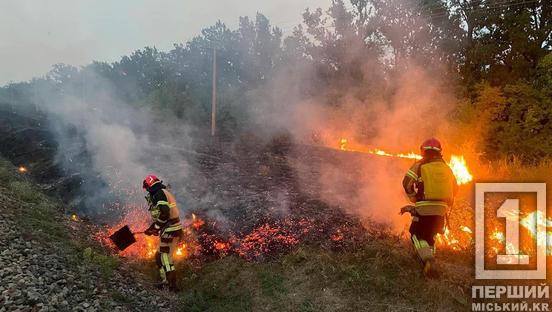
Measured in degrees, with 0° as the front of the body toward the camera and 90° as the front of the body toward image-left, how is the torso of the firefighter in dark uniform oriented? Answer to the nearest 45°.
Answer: approximately 90°

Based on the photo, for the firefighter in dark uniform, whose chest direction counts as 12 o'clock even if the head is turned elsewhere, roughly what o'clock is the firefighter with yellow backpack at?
The firefighter with yellow backpack is roughly at 7 o'clock from the firefighter in dark uniform.

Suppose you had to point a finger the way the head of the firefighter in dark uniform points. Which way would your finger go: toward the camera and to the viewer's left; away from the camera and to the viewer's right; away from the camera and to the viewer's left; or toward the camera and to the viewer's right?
away from the camera and to the viewer's left

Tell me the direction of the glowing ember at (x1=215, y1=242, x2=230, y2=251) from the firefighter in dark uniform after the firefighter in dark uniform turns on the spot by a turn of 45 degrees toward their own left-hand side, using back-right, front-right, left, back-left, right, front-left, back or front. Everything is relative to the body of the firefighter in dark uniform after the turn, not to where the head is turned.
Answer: back

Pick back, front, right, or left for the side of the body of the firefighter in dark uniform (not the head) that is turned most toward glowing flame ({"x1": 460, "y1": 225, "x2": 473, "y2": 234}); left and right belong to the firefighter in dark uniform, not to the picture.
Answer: back

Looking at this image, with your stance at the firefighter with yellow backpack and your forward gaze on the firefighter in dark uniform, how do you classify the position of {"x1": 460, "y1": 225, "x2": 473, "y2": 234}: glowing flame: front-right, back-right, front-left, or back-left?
back-right
